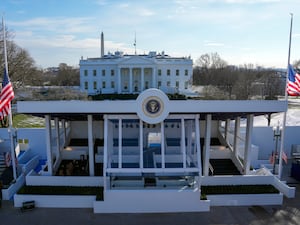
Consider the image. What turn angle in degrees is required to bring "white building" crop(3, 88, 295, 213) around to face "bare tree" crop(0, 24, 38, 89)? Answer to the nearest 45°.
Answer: approximately 135° to its right

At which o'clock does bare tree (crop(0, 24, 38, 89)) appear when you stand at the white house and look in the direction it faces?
The bare tree is roughly at 2 o'clock from the white house.

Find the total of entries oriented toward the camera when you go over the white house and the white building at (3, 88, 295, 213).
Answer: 2

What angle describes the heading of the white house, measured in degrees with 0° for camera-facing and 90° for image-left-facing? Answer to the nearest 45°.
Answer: approximately 0°

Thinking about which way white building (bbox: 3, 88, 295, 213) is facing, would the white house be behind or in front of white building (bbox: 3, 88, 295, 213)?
behind
